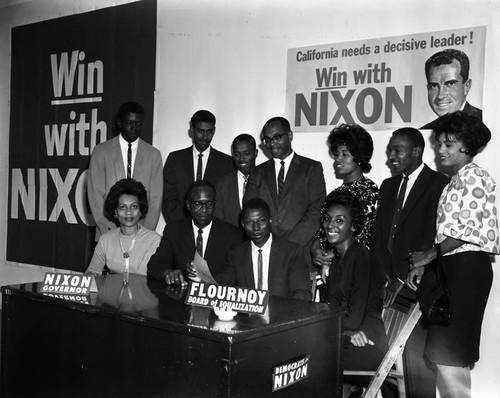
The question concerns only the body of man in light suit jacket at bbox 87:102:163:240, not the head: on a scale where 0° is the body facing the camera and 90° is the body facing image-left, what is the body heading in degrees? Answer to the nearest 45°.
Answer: approximately 0°

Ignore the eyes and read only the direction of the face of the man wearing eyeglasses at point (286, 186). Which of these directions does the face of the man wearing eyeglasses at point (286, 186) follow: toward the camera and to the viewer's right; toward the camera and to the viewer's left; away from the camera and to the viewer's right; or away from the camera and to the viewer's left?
toward the camera and to the viewer's left

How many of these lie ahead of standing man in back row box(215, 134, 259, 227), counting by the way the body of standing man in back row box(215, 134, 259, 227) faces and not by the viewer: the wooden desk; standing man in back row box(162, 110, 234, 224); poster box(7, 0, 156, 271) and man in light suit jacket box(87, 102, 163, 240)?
1

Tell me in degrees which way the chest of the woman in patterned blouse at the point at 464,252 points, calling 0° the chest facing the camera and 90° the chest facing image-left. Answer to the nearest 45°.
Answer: approximately 90°

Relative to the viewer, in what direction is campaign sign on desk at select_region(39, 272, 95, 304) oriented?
toward the camera

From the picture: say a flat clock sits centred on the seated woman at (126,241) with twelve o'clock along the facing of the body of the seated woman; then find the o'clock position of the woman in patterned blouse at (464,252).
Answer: The woman in patterned blouse is roughly at 10 o'clock from the seated woman.

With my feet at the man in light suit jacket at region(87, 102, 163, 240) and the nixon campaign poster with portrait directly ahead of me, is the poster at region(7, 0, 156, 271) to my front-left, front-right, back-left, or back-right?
back-left

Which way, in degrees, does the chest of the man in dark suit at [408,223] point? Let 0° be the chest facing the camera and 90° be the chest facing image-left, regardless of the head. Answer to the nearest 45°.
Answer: approximately 45°

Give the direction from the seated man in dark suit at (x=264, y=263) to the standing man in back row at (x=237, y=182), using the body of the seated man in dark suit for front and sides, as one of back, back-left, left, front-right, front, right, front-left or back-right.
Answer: back

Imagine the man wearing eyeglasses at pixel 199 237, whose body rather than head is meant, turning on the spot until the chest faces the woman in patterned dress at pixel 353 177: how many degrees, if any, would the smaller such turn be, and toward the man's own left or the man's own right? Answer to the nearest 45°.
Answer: approximately 90° to the man's own left

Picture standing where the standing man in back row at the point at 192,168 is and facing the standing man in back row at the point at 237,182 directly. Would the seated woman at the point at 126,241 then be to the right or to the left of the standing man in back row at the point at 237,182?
right

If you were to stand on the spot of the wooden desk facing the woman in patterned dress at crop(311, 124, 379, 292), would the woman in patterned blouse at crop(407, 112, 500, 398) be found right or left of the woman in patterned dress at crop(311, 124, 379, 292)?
right
